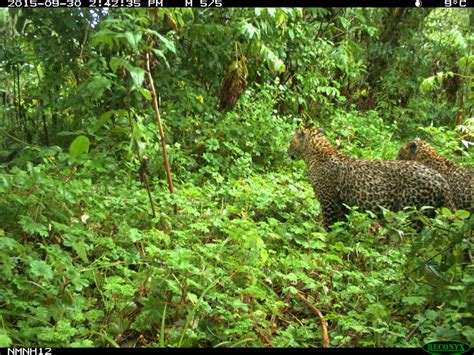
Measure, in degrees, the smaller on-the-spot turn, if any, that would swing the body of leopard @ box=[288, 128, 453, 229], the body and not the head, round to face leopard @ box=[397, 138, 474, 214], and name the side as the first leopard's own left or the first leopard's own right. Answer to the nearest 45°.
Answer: approximately 180°

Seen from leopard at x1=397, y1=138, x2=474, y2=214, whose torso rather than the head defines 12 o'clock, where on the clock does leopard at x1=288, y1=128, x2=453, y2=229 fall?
leopard at x1=288, y1=128, x2=453, y2=229 is roughly at 11 o'clock from leopard at x1=397, y1=138, x2=474, y2=214.

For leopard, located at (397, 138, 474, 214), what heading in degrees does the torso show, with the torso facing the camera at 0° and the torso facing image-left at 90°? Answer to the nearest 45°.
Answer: approximately 90°

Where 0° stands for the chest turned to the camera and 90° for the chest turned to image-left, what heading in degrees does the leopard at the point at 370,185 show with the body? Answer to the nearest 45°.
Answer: approximately 90°
